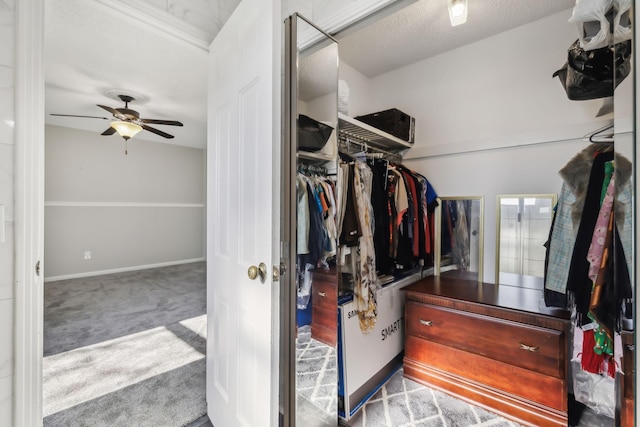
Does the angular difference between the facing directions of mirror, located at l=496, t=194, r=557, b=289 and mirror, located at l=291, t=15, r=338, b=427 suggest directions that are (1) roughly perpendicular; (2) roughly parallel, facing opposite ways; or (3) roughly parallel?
roughly perpendicular

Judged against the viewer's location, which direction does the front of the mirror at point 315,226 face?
facing the viewer and to the right of the viewer

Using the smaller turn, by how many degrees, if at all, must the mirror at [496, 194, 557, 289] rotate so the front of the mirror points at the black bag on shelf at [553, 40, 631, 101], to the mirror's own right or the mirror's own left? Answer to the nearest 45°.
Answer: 0° — it already faces it

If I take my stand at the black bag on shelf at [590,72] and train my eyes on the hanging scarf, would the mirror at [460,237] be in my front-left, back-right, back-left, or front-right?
front-right

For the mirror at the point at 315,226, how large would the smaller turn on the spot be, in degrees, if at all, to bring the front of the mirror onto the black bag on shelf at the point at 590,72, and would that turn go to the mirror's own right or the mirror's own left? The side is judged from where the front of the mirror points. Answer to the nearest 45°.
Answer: approximately 45° to the mirror's own left

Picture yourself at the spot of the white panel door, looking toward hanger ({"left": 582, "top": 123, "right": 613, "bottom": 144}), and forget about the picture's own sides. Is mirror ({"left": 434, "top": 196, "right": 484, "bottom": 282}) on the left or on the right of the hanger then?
left

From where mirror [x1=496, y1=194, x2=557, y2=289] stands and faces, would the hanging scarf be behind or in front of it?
in front

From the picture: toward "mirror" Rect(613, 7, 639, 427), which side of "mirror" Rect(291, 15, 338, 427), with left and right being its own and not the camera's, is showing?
front

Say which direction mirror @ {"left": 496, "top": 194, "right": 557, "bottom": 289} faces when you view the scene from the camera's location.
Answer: facing the viewer

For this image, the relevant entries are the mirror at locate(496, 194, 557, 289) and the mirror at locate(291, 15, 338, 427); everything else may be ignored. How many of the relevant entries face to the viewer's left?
0
